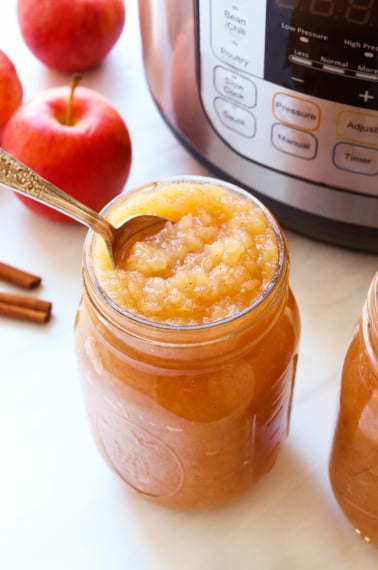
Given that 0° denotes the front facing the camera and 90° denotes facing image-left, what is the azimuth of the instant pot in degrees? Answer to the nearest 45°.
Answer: approximately 0°
